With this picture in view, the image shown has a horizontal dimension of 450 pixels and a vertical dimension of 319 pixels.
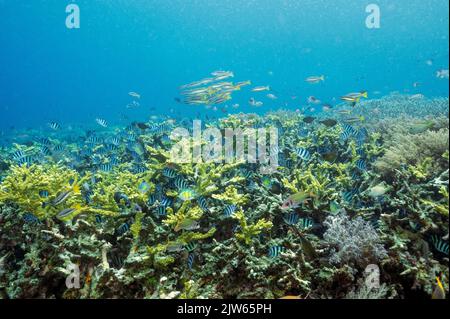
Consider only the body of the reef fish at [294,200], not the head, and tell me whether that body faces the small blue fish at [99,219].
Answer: yes

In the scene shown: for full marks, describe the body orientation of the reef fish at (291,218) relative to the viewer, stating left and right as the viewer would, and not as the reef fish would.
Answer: facing to the left of the viewer

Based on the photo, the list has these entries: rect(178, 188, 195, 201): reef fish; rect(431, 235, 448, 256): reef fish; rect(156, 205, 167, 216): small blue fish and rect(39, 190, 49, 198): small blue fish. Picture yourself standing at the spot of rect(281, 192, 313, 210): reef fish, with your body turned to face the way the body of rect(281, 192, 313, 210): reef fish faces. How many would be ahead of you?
3

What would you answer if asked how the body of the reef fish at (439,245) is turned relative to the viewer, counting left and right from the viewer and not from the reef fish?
facing to the left of the viewer

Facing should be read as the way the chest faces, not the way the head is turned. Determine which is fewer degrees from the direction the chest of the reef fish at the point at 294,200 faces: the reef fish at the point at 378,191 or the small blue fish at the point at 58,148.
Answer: the small blue fish

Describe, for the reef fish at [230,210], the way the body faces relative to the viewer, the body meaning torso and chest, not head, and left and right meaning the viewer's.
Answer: facing to the left of the viewer

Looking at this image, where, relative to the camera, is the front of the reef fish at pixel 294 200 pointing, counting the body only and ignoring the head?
to the viewer's left
